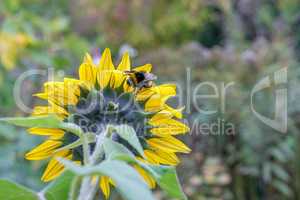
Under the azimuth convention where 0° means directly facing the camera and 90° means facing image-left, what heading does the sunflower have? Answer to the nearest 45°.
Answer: approximately 180°
